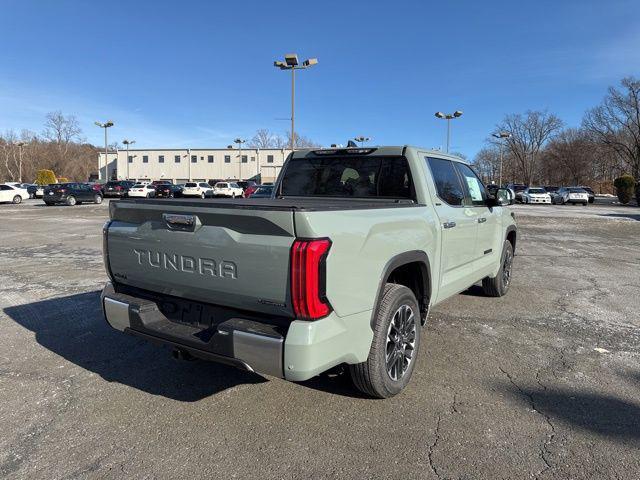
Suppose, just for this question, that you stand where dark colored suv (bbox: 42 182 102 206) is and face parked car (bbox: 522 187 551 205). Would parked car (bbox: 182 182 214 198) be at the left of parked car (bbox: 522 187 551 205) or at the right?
left

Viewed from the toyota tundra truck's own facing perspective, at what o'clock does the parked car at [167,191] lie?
The parked car is roughly at 10 o'clock from the toyota tundra truck.

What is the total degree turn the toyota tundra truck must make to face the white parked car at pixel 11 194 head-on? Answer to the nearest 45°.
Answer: approximately 90° to its left

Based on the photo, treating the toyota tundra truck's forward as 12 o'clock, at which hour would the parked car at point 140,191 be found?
The parked car is roughly at 10 o'clock from the toyota tundra truck.

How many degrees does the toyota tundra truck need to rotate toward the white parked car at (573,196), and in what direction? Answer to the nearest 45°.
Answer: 0° — it already faces it

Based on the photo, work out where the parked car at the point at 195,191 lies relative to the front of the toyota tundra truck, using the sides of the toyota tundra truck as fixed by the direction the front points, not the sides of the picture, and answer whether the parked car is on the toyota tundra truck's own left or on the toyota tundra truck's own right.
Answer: on the toyota tundra truck's own left

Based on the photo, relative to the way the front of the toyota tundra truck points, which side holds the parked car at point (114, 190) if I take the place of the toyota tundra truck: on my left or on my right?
on my left

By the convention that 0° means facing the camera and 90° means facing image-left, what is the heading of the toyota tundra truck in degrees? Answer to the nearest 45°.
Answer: approximately 225°

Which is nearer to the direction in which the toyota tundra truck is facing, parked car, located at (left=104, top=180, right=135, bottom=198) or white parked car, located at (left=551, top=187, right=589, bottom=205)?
the white parked car

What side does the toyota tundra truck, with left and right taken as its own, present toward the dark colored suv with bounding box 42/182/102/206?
left
